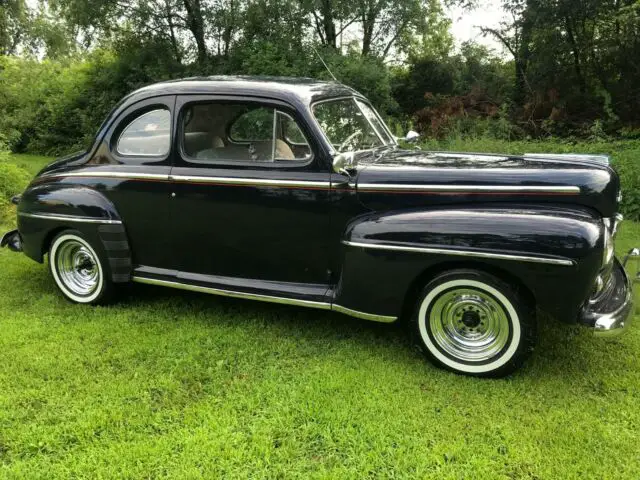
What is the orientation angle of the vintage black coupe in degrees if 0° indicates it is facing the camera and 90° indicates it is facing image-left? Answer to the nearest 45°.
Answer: approximately 315°

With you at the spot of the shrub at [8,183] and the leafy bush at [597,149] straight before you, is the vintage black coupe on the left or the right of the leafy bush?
right

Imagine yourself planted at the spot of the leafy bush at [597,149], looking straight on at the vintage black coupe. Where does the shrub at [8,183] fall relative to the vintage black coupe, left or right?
right

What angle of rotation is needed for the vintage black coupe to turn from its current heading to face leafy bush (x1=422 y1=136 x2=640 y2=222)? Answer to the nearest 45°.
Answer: approximately 90° to its left

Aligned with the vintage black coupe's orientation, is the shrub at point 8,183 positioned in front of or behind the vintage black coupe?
behind
